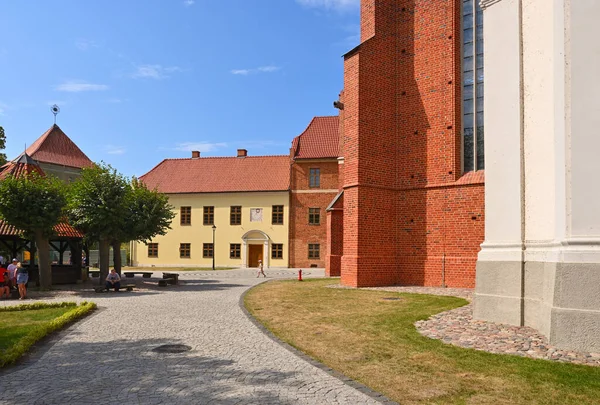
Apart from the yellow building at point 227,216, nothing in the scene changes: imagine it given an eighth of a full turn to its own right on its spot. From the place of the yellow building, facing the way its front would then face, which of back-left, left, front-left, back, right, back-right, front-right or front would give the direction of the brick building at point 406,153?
front-left

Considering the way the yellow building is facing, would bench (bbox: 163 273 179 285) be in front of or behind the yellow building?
in front

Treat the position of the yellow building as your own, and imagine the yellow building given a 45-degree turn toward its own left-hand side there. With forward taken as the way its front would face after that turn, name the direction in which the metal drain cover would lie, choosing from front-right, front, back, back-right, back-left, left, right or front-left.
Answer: front-right

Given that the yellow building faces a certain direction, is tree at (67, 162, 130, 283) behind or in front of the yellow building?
in front

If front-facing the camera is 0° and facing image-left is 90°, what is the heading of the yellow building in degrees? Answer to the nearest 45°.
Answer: approximately 0°
